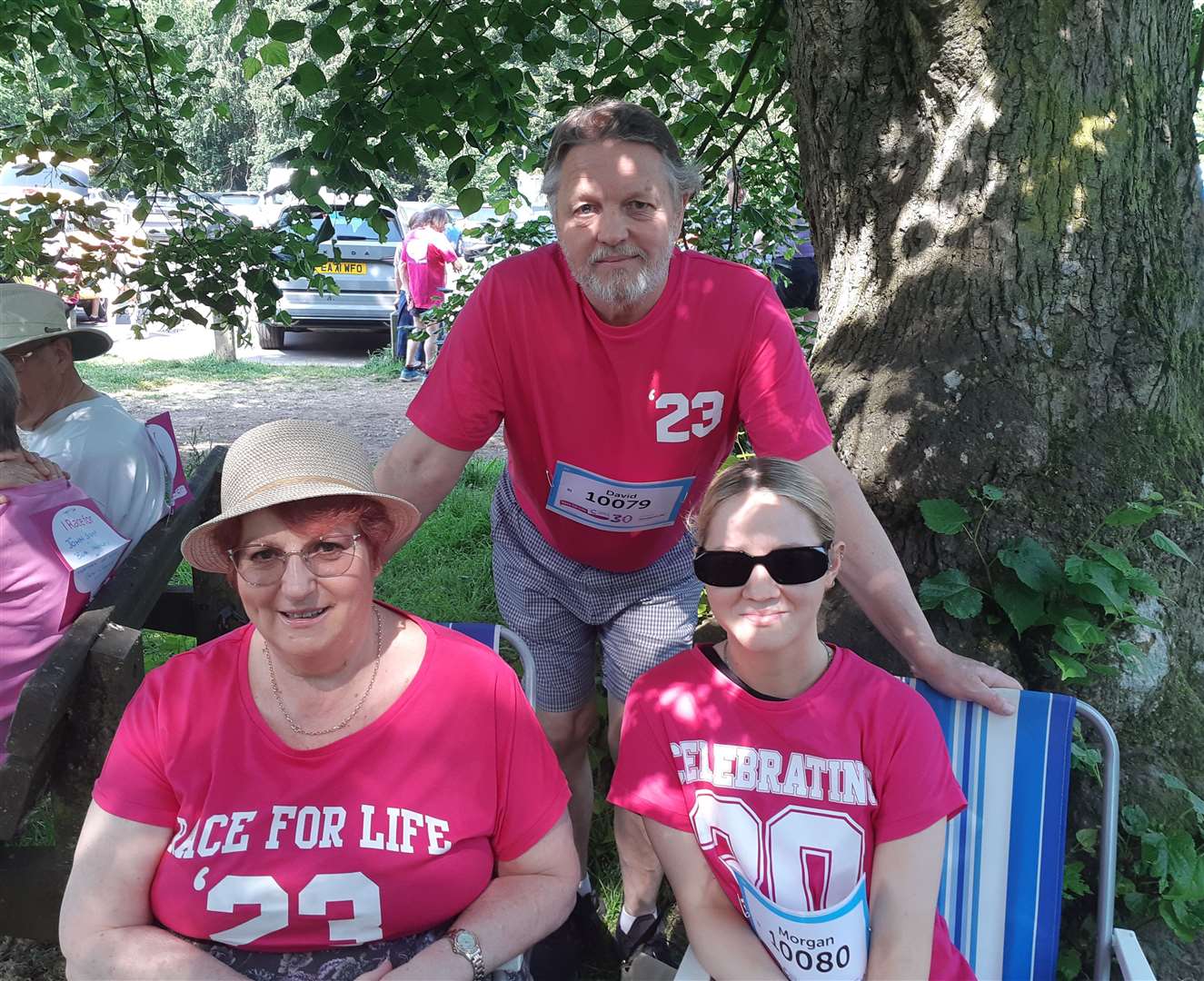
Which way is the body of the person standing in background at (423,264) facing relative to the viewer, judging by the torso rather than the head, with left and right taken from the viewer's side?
facing away from the viewer and to the right of the viewer

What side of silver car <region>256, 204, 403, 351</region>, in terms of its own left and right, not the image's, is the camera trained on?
back

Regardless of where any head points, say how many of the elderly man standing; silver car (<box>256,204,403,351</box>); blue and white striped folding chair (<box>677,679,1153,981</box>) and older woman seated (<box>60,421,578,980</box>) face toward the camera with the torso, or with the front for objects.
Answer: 3

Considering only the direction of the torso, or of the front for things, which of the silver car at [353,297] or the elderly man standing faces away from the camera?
the silver car

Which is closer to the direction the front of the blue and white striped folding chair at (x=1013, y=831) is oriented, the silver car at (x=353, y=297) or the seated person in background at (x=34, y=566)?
the seated person in background

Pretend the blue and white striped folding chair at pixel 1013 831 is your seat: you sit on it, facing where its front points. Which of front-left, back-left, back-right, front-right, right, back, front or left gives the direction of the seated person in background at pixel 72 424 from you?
right

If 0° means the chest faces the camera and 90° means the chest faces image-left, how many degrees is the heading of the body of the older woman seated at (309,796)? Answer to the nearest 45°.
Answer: approximately 0°

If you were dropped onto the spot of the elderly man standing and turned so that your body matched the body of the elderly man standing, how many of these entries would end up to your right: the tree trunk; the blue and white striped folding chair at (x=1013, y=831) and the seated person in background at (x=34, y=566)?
1

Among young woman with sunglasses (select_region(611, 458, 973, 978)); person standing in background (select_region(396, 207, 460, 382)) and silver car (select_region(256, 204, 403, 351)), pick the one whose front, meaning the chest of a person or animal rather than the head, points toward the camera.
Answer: the young woman with sunglasses

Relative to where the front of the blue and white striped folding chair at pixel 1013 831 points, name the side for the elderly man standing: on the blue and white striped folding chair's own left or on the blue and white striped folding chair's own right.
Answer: on the blue and white striped folding chair's own right

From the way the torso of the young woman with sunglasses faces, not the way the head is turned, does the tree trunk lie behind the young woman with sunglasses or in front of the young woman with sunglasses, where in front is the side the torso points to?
behind
